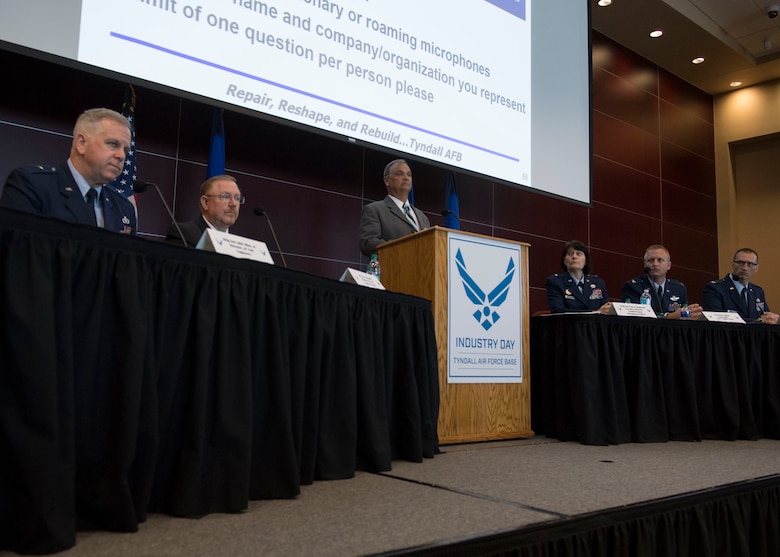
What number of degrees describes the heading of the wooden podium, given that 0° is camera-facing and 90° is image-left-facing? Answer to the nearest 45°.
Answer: approximately 315°

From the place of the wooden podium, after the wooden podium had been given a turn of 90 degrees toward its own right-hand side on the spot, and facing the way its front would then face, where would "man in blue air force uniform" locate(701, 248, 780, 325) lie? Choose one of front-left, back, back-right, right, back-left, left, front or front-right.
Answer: back

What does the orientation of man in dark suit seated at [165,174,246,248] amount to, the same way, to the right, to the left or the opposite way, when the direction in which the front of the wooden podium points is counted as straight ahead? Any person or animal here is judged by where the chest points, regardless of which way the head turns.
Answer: the same way

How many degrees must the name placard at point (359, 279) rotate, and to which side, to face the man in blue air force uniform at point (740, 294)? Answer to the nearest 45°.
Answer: approximately 90° to its left

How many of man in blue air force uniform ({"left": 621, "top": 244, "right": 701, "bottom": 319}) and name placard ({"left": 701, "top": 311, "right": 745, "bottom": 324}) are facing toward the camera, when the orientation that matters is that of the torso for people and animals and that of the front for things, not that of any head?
2

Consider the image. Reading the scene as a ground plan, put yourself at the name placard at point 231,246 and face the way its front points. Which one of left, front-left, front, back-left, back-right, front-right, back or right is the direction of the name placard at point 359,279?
left

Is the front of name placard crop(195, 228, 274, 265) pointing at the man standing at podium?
no

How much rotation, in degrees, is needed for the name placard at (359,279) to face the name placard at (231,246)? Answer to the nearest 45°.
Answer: approximately 90° to its right

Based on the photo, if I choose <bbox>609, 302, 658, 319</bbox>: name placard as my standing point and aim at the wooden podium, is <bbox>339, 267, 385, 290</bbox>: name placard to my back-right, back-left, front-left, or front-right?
front-left

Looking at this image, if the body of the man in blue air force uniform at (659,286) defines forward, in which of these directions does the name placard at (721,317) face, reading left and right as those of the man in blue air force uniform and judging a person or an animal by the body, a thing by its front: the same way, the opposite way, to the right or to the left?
the same way

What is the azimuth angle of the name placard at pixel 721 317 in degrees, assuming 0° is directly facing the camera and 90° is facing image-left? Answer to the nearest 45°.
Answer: approximately 0°

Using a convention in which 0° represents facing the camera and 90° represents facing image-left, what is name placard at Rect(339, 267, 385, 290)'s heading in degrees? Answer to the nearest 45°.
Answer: approximately 315°

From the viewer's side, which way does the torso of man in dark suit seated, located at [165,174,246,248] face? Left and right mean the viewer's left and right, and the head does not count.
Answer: facing the viewer and to the right of the viewer

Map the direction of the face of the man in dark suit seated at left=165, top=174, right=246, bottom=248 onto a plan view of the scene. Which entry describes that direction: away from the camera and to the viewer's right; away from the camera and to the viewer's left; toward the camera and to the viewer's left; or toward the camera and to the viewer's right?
toward the camera and to the viewer's right

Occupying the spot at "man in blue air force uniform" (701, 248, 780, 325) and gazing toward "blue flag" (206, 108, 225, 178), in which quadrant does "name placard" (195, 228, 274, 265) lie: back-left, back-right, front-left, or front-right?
front-left

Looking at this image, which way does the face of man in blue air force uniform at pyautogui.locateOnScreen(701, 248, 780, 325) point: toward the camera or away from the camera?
toward the camera

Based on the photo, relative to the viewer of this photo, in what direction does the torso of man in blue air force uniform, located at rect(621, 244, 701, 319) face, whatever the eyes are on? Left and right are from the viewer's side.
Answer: facing the viewer

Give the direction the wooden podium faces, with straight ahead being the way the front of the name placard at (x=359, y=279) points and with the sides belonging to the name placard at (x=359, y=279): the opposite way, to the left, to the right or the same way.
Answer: the same way
